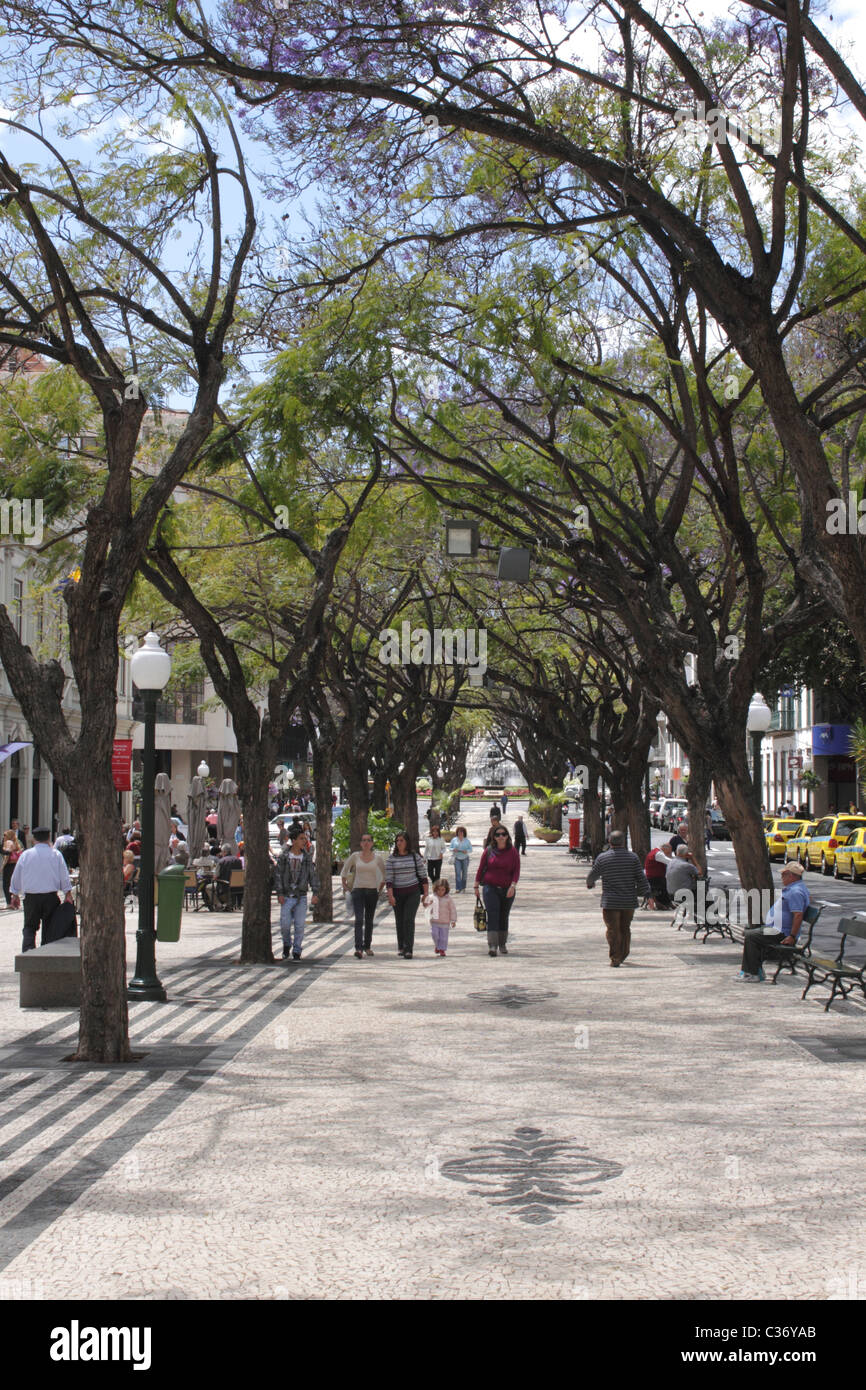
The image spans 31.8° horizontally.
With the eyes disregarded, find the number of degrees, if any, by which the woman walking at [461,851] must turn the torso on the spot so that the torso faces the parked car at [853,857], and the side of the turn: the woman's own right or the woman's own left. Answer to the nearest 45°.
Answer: approximately 135° to the woman's own left

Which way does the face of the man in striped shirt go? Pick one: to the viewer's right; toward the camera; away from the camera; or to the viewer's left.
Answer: away from the camera

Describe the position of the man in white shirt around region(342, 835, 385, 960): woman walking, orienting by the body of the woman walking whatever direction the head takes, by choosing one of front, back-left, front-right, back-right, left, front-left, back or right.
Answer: front-right

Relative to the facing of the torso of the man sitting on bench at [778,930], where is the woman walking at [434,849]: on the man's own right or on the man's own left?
on the man's own right

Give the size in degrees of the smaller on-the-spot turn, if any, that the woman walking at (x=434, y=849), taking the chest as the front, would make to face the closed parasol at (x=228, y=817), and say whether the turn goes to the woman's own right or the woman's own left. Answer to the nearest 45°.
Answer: approximately 90° to the woman's own right

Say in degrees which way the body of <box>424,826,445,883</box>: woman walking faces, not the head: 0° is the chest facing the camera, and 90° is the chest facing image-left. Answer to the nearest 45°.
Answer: approximately 0°

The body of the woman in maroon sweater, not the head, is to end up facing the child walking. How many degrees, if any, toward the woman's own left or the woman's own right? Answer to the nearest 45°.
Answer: approximately 90° to the woman's own right

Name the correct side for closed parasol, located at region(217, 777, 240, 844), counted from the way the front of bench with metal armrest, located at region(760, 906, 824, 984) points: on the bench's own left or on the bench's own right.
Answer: on the bench's own right

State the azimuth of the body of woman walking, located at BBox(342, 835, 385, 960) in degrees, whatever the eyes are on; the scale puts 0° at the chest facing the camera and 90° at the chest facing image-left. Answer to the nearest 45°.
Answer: approximately 0°

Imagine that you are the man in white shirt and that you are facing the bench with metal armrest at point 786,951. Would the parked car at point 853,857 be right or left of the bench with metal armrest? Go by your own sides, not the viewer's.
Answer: left

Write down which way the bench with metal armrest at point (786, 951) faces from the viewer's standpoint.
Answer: facing to the left of the viewer

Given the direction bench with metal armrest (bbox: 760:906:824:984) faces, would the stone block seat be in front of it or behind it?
in front

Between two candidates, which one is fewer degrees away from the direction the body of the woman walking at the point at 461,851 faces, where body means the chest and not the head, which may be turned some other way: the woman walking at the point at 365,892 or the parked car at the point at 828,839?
the woman walking

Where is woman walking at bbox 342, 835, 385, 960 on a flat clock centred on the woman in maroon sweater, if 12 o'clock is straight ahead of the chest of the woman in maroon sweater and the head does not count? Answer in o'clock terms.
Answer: The woman walking is roughly at 3 o'clock from the woman in maroon sweater.
